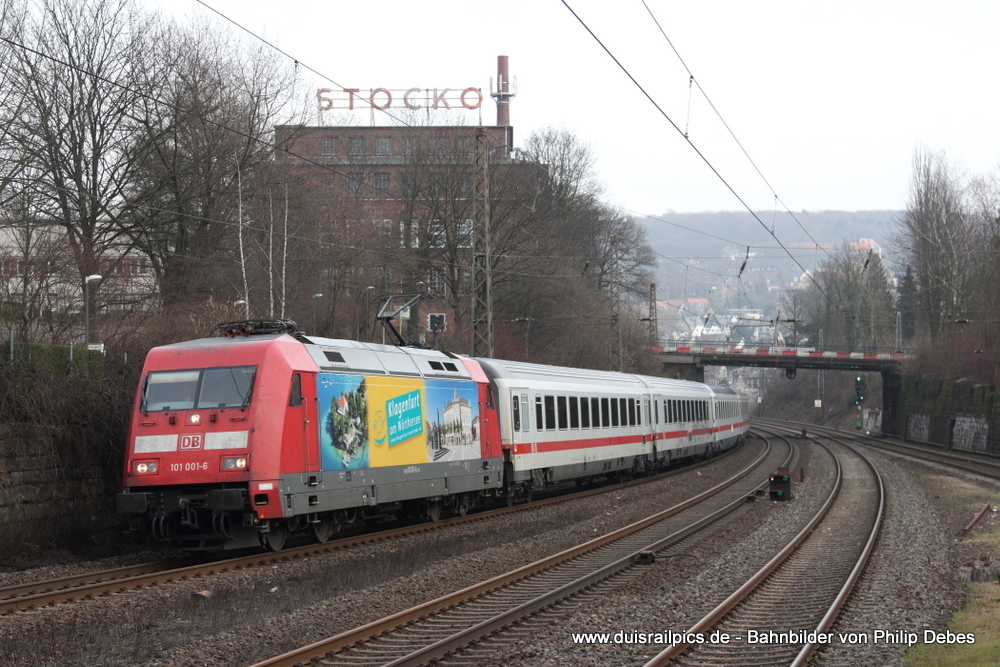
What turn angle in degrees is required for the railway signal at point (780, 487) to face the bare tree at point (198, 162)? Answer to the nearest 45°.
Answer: approximately 90° to its right

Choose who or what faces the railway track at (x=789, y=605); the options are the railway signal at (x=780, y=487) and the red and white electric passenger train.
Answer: the railway signal

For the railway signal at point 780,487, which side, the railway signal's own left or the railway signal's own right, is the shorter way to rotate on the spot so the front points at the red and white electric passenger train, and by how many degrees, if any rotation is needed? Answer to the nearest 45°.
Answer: approximately 45° to the railway signal's own right

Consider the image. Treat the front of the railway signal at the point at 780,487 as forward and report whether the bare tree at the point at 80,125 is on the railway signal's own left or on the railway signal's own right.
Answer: on the railway signal's own right

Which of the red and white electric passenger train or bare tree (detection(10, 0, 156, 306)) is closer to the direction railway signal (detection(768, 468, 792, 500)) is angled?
the red and white electric passenger train

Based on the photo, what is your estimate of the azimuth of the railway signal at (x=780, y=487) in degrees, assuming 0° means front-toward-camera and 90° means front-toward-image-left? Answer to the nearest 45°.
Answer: approximately 0°

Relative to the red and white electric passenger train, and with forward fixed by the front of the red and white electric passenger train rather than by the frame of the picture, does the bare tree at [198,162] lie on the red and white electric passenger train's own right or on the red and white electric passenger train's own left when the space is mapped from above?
on the red and white electric passenger train's own right

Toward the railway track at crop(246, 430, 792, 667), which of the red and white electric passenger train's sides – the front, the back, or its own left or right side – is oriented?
left

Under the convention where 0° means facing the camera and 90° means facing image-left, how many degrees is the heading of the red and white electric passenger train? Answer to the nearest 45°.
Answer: approximately 45°
